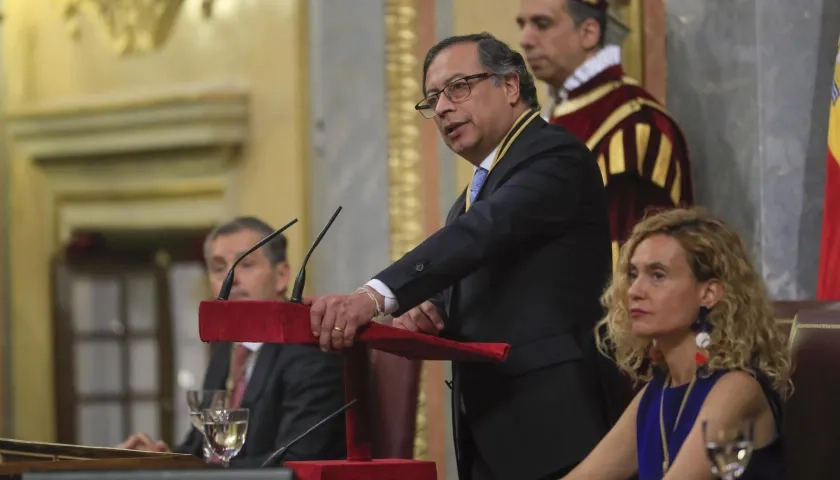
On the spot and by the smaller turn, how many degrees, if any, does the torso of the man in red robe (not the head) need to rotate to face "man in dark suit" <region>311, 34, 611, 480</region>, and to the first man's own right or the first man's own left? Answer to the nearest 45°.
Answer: approximately 45° to the first man's own left

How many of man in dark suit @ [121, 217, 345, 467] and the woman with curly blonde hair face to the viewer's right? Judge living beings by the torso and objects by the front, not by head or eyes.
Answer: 0

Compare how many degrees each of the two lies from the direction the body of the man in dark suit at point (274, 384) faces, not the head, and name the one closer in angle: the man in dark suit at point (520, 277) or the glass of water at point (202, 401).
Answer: the glass of water

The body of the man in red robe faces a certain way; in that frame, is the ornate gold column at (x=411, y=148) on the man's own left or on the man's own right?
on the man's own right

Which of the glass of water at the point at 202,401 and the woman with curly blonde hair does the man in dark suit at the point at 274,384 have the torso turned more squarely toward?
the glass of water

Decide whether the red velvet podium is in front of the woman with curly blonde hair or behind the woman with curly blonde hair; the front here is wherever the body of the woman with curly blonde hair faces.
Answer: in front

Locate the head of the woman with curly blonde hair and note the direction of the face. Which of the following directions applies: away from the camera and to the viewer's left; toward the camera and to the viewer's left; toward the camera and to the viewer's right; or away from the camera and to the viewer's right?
toward the camera and to the viewer's left

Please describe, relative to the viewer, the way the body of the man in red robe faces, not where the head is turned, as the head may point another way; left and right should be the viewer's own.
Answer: facing the viewer and to the left of the viewer

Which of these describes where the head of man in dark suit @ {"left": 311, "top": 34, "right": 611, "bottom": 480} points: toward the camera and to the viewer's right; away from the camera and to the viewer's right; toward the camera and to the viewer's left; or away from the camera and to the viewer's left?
toward the camera and to the viewer's left

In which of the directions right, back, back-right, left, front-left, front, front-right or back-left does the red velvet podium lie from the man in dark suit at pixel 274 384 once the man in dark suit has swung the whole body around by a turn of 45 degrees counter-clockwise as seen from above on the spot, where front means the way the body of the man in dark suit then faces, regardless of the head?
front

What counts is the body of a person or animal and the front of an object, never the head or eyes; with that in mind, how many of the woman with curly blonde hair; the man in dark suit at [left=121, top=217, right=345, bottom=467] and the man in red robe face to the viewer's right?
0

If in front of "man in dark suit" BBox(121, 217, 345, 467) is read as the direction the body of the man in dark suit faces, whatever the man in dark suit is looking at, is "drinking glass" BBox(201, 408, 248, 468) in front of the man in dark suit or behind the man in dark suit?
in front

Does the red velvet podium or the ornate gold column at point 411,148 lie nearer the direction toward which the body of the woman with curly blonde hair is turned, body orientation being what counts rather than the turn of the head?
the red velvet podium

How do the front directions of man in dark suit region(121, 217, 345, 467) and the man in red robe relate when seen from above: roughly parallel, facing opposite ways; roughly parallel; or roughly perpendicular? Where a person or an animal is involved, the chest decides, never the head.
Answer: roughly parallel
